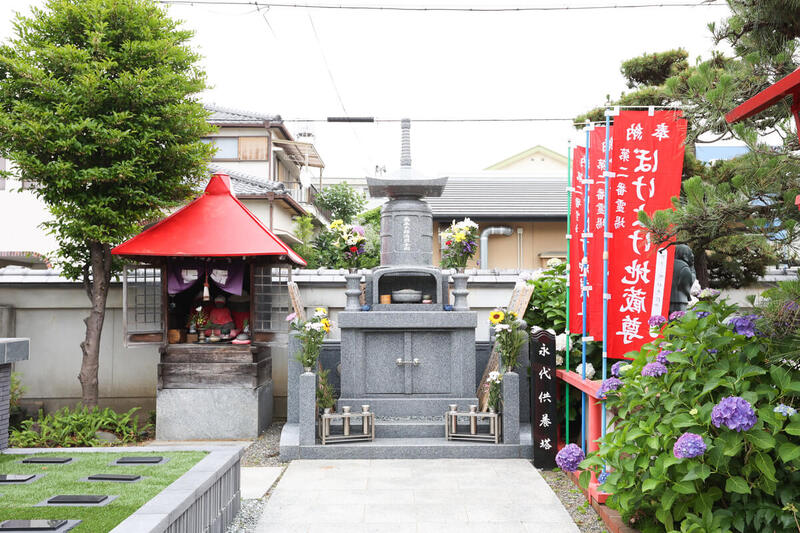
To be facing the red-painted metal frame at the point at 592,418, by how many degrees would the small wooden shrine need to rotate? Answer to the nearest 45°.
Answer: approximately 45° to its left

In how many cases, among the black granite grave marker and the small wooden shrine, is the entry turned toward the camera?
2

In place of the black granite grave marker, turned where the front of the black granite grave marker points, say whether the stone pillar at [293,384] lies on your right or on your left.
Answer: on your right

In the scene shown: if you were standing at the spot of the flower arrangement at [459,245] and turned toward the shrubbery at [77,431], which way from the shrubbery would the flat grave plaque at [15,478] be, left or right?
left

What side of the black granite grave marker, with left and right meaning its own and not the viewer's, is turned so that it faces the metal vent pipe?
back
